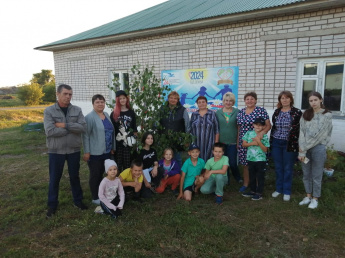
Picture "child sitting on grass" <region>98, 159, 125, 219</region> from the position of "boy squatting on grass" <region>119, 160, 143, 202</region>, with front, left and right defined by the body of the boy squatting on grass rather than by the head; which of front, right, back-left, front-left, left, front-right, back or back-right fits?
right

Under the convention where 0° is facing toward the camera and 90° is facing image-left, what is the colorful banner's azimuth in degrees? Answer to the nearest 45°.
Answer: approximately 0°

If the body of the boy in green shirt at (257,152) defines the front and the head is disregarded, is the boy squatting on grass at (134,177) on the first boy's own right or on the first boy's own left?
on the first boy's own right

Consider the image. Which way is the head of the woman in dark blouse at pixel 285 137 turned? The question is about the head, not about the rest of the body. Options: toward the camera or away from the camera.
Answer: toward the camera

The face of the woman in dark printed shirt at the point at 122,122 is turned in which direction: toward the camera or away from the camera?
toward the camera

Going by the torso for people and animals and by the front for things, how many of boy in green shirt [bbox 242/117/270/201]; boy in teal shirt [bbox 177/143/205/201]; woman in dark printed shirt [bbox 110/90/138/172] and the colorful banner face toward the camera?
4

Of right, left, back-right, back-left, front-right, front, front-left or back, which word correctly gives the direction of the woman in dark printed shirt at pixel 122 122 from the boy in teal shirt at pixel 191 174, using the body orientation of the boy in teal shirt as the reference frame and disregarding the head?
right

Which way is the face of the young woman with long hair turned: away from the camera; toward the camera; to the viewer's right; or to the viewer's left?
toward the camera

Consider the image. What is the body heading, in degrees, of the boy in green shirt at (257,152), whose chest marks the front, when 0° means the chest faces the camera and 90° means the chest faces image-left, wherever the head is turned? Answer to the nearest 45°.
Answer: approximately 0°

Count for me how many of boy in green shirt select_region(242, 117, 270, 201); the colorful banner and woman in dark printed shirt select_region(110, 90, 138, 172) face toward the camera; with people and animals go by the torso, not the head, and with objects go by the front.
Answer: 3

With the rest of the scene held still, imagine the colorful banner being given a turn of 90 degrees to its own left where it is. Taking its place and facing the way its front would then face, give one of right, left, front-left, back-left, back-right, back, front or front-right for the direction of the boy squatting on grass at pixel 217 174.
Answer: right

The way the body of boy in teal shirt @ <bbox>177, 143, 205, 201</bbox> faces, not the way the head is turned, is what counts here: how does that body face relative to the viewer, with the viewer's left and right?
facing the viewer
